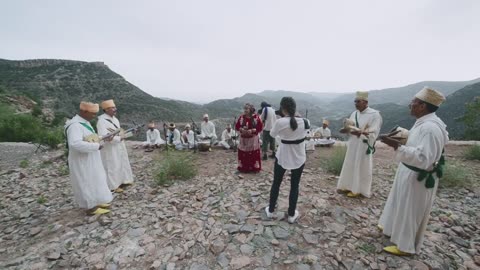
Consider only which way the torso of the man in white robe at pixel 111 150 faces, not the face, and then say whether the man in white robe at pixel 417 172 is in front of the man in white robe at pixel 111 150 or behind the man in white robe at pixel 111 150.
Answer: in front

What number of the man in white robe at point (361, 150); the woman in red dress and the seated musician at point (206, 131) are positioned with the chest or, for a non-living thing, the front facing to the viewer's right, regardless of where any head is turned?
0

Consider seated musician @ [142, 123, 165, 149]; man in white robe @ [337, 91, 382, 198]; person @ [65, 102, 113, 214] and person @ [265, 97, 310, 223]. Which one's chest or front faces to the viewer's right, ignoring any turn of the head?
person @ [65, 102, 113, 214]

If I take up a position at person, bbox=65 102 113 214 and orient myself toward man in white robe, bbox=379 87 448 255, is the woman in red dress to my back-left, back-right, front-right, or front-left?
front-left

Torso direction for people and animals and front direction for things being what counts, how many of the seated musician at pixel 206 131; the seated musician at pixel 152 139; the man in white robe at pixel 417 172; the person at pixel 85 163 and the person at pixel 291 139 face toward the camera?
2

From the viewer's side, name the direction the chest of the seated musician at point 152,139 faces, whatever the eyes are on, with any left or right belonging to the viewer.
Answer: facing the viewer

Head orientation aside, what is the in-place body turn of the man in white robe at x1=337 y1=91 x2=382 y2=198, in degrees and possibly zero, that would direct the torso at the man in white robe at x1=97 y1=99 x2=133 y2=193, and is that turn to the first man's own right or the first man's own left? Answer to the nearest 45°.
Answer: approximately 45° to the first man's own right

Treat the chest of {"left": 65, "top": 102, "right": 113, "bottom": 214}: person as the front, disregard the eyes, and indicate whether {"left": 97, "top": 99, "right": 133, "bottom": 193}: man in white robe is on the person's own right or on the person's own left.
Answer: on the person's own left

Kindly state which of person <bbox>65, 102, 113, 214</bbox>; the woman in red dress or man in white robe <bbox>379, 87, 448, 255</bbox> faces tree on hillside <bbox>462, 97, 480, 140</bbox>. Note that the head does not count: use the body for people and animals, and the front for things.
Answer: the person

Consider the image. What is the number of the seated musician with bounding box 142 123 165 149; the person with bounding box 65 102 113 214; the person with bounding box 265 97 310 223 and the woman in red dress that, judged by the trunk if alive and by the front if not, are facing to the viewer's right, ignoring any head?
1

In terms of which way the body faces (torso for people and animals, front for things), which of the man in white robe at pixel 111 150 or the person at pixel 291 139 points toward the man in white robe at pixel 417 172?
the man in white robe at pixel 111 150

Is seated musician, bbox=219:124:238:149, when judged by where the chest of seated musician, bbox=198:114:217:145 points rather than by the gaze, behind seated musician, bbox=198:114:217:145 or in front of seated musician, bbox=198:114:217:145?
in front

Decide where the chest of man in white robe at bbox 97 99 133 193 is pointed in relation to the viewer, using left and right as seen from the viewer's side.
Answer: facing the viewer and to the right of the viewer

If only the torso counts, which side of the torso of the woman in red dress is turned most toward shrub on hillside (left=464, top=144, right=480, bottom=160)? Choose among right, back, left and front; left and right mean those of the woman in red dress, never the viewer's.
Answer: left

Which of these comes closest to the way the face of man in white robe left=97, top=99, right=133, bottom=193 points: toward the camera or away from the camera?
toward the camera

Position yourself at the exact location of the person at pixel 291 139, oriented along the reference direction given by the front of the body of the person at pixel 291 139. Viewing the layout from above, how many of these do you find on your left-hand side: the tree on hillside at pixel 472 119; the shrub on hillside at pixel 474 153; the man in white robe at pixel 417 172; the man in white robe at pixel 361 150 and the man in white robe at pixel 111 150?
1

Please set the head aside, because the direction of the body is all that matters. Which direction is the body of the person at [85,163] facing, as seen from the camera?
to the viewer's right
